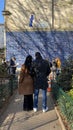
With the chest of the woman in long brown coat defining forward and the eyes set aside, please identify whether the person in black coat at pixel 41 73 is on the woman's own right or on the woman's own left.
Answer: on the woman's own right

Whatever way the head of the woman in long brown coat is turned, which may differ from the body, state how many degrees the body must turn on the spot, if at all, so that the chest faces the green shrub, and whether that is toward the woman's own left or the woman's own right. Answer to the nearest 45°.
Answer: approximately 45° to the woman's own right

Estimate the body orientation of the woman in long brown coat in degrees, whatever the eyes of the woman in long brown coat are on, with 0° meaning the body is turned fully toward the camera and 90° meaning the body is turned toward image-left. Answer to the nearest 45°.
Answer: approximately 180°
